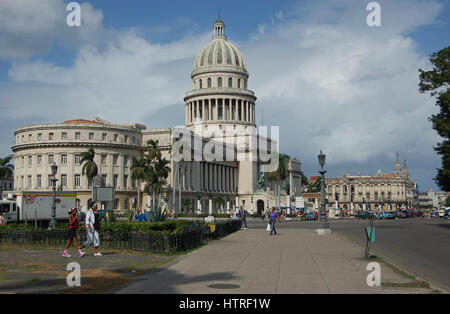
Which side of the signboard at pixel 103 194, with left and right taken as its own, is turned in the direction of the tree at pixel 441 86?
left

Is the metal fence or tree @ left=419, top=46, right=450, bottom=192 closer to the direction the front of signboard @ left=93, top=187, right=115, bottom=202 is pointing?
the metal fence
